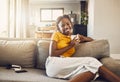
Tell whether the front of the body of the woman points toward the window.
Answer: no

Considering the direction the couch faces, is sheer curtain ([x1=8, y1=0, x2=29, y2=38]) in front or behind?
behind

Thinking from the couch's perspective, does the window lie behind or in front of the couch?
behind

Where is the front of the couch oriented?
toward the camera

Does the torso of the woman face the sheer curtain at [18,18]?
no

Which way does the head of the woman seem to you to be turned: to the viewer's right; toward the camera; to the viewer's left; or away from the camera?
toward the camera

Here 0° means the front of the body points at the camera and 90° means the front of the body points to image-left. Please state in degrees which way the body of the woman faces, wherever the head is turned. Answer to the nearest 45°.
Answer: approximately 315°
